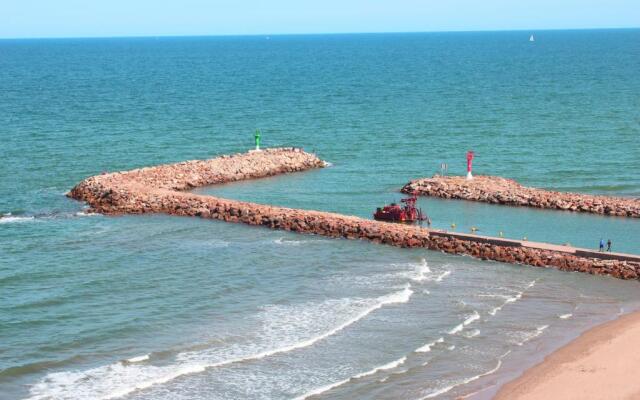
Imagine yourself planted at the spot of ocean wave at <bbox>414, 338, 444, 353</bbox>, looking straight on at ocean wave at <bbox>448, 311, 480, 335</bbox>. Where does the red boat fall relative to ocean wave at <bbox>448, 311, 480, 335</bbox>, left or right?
left

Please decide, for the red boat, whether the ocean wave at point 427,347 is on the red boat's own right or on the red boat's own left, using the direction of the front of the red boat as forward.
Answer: on the red boat's own left

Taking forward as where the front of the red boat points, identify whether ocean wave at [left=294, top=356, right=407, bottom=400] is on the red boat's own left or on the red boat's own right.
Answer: on the red boat's own left

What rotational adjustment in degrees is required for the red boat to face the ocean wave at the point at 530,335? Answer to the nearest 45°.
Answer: approximately 90° to its left

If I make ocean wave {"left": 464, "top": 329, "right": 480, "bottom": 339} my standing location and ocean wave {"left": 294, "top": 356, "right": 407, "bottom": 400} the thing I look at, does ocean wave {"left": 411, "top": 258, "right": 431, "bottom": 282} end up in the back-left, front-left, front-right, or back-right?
back-right

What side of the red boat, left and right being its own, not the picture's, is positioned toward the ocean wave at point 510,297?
left

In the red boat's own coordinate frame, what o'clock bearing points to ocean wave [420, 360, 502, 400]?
The ocean wave is roughly at 9 o'clock from the red boat.

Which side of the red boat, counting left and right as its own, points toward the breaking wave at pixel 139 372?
left

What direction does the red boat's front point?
to the viewer's left

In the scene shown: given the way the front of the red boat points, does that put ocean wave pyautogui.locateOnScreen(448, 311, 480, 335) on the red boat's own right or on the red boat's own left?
on the red boat's own left

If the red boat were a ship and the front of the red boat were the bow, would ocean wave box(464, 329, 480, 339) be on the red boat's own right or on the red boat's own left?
on the red boat's own left

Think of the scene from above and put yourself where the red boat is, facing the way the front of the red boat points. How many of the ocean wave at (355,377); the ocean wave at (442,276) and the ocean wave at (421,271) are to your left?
3
